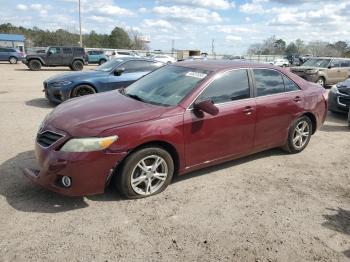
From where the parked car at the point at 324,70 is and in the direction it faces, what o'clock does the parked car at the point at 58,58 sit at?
the parked car at the point at 58,58 is roughly at 2 o'clock from the parked car at the point at 324,70.

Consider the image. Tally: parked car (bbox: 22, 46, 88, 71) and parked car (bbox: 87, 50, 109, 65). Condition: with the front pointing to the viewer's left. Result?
1

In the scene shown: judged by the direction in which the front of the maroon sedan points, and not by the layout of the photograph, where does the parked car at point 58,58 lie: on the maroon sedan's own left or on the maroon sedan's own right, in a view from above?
on the maroon sedan's own right

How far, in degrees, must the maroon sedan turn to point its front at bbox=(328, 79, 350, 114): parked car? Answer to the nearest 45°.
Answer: approximately 180°

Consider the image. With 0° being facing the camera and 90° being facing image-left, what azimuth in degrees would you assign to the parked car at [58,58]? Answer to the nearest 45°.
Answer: approximately 90°

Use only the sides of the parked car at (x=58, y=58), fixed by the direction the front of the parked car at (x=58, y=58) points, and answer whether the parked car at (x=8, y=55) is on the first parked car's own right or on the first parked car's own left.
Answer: on the first parked car's own right

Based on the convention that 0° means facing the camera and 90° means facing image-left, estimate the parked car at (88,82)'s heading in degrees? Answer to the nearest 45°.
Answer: approximately 45°
